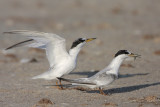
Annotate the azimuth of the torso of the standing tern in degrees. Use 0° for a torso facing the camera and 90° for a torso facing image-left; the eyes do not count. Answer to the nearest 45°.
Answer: approximately 270°

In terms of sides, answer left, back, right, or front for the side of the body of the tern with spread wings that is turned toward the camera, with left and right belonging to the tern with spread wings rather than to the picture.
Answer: right

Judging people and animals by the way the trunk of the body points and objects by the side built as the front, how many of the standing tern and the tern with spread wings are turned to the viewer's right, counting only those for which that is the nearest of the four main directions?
2

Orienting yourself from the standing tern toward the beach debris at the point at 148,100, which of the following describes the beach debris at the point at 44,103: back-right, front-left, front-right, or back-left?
back-right
